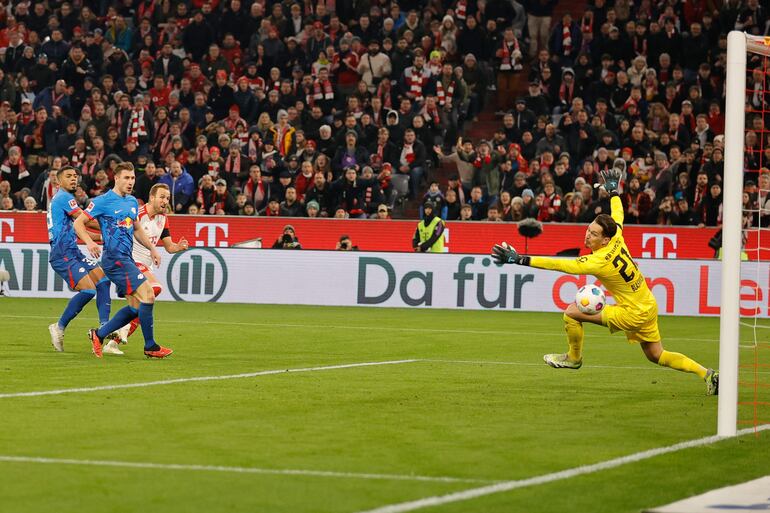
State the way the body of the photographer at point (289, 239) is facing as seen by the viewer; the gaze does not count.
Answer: toward the camera

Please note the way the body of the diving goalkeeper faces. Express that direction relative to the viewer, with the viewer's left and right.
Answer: facing away from the viewer and to the left of the viewer

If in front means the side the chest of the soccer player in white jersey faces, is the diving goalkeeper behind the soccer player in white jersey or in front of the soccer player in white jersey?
in front

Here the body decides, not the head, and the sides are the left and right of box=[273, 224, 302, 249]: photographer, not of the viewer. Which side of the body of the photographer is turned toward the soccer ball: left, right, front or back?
front

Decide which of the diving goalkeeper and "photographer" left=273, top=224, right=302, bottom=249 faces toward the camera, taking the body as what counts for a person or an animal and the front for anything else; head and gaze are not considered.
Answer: the photographer

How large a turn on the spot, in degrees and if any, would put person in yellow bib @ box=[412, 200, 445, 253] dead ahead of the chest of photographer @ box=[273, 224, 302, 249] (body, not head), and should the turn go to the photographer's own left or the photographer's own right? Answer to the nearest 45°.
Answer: approximately 90° to the photographer's own left

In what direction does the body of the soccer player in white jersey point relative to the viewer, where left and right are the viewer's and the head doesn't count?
facing the viewer and to the right of the viewer

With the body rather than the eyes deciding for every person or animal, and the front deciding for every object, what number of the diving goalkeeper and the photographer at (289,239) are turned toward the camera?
1

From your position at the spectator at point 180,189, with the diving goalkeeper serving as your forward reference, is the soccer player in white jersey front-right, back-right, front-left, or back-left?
front-right
